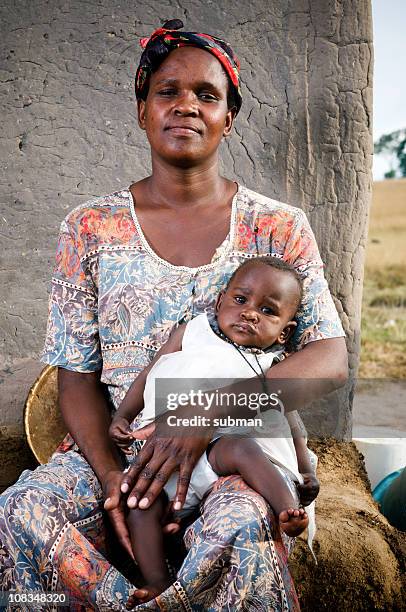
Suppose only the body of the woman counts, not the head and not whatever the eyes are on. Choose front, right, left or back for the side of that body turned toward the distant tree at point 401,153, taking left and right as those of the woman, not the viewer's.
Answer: back

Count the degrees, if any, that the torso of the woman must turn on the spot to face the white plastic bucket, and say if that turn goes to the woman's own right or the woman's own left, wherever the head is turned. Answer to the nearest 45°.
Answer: approximately 135° to the woman's own left

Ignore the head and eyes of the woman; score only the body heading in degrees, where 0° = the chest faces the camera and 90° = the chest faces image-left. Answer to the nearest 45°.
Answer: approximately 0°
